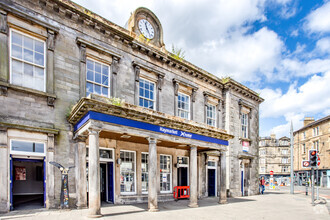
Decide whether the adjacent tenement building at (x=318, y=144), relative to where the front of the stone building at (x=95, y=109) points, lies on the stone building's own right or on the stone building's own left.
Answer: on the stone building's own left

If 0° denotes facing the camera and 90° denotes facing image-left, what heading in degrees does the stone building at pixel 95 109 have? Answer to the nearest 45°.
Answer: approximately 315°

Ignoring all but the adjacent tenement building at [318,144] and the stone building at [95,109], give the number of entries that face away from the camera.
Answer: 0

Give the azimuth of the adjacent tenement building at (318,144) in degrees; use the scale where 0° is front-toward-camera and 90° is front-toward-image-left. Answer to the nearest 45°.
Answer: approximately 45°
